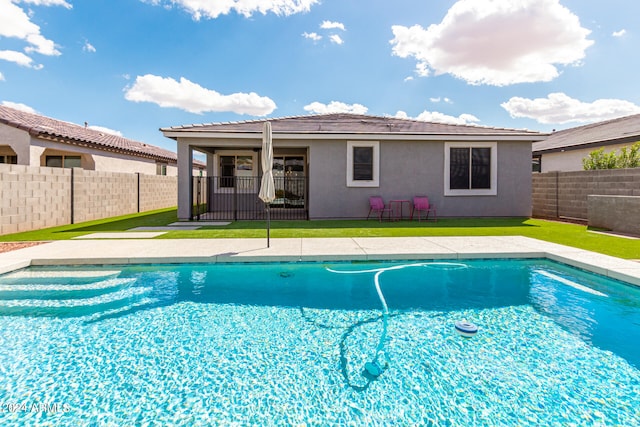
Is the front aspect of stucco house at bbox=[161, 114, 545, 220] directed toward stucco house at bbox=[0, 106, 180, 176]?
no

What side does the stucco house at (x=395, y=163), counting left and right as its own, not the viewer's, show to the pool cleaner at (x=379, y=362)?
back

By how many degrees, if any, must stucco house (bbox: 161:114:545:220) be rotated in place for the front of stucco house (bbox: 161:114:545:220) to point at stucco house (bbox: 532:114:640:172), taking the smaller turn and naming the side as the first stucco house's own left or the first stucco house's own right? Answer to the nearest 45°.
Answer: approximately 45° to the first stucco house's own right

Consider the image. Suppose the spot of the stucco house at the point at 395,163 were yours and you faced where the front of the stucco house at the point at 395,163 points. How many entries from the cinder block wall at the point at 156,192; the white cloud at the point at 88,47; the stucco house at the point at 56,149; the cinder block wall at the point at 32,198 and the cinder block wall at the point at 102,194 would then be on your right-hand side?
0

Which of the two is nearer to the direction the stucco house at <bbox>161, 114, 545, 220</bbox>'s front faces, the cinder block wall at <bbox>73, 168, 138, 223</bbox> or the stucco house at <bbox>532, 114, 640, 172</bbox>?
the stucco house

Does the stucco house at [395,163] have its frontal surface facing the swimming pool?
no

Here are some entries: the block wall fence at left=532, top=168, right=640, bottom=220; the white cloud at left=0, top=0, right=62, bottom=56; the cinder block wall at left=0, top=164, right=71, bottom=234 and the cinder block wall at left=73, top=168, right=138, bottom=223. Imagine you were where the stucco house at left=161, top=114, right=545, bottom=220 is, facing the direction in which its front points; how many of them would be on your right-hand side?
1

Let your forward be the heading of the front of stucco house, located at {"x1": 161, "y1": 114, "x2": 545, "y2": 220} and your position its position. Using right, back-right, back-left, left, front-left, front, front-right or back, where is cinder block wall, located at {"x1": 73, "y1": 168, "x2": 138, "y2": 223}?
left

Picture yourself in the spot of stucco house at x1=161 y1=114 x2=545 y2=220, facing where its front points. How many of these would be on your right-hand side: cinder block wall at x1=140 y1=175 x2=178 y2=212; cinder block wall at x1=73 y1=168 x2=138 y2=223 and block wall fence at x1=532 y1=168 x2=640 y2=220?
1

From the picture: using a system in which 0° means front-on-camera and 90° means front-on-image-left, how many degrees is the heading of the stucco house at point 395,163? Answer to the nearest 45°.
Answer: approximately 180°
